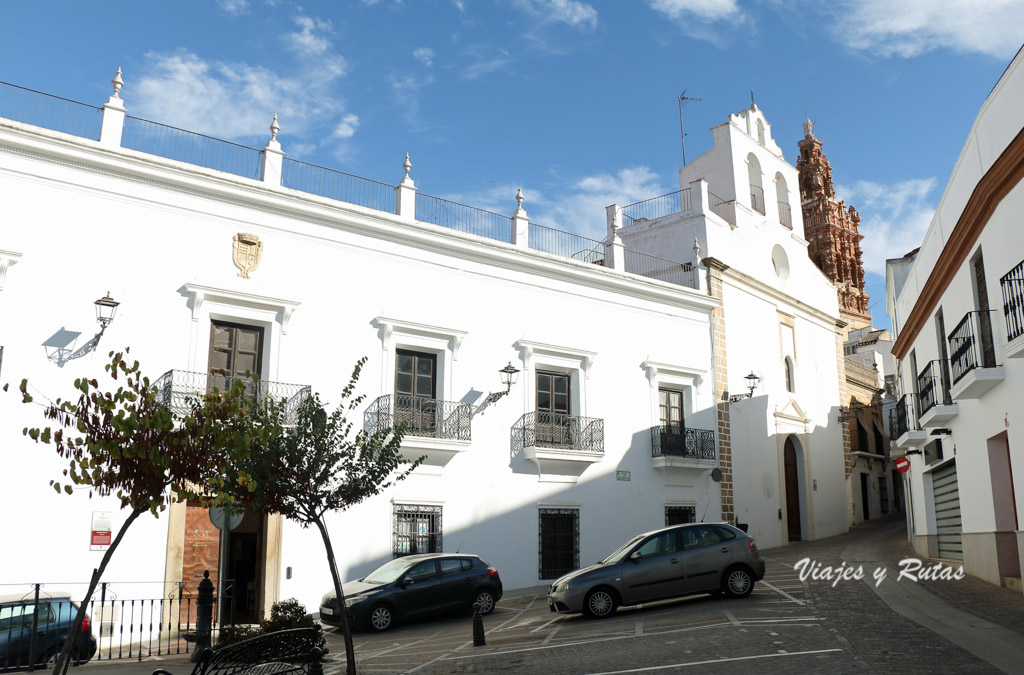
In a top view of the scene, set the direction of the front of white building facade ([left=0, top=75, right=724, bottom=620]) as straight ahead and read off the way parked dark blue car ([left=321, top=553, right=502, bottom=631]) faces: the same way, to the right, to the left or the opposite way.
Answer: to the right

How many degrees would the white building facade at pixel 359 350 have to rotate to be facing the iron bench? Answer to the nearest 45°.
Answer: approximately 45° to its right

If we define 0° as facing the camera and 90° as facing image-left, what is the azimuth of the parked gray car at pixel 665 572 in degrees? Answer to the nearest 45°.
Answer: approximately 90°

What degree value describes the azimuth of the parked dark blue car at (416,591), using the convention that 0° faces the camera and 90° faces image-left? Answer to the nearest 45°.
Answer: approximately 45°

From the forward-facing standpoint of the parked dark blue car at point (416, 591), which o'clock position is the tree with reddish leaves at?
The tree with reddish leaves is roughly at 11 o'clock from the parked dark blue car.

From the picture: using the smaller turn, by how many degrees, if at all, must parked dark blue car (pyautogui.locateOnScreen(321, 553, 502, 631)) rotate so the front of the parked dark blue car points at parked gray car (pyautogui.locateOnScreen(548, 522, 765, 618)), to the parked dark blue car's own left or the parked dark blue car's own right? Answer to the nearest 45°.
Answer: approximately 135° to the parked dark blue car's own left

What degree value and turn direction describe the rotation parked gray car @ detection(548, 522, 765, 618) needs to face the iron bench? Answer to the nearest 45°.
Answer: approximately 45° to its left

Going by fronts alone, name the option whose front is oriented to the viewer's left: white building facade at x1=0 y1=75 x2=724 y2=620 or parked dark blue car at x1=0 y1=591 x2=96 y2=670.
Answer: the parked dark blue car

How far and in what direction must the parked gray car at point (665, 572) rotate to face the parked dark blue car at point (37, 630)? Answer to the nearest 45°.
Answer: approximately 45° to its left

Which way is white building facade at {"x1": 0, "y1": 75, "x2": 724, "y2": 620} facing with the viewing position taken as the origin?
facing the viewer and to the right of the viewer

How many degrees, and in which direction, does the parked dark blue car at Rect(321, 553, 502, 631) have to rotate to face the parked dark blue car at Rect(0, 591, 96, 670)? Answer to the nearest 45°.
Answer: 0° — it already faces it

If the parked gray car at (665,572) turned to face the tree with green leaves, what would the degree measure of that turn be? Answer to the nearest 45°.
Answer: approximately 45° to its left

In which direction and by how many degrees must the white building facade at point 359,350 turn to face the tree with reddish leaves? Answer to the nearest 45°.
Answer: approximately 45° to its right

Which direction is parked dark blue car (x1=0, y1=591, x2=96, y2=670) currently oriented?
to the viewer's left

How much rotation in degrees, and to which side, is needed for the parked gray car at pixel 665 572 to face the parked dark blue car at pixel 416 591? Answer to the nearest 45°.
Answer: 0° — it already faces it

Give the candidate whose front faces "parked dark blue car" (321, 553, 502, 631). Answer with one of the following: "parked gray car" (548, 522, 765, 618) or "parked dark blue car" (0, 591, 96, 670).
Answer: the parked gray car
